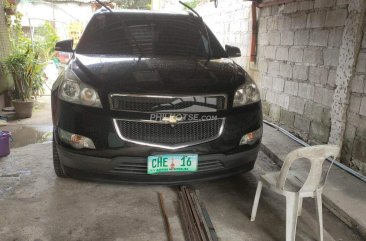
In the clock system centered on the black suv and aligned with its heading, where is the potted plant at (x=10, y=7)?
The potted plant is roughly at 5 o'clock from the black suv.

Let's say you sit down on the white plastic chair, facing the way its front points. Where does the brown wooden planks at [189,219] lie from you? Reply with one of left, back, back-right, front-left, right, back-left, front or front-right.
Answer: front-left

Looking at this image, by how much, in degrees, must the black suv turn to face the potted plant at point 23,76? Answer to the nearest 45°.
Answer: approximately 135° to its right

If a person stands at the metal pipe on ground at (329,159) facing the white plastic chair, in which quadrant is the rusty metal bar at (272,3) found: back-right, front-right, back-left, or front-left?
back-right

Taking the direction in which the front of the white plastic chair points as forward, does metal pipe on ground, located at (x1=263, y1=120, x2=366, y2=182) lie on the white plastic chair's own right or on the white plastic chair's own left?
on the white plastic chair's own right

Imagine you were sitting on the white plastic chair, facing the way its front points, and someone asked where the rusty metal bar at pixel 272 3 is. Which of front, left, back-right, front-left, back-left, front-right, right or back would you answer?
front-right

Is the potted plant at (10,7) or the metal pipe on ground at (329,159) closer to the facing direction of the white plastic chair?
the potted plant

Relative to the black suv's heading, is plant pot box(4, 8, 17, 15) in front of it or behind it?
behind

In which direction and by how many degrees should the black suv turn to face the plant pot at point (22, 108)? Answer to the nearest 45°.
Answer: approximately 135° to its right

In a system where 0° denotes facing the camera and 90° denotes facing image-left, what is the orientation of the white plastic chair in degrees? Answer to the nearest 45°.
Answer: approximately 135°

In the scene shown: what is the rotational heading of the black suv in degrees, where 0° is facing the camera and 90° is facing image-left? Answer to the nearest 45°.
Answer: approximately 0°
